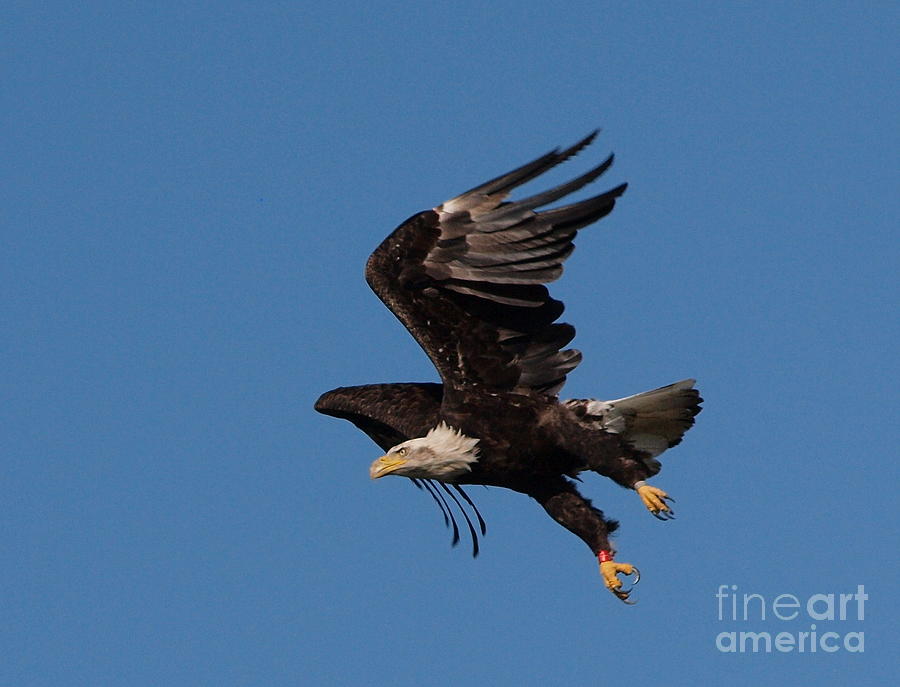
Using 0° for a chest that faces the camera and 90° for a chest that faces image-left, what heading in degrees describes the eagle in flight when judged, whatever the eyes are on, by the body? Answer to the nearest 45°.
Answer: approximately 90°
